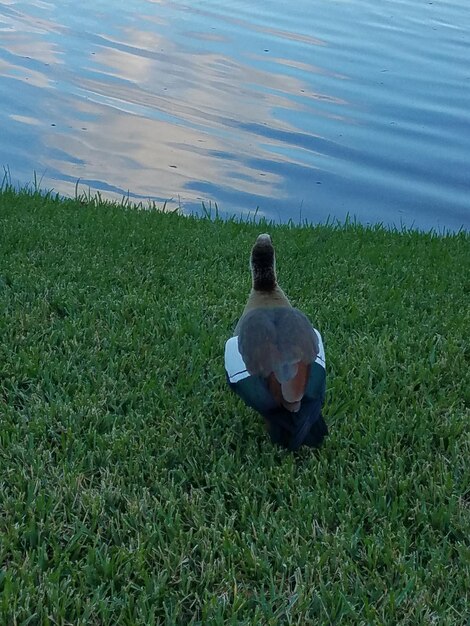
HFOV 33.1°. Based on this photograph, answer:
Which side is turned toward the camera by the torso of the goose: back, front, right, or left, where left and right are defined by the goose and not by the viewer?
back
